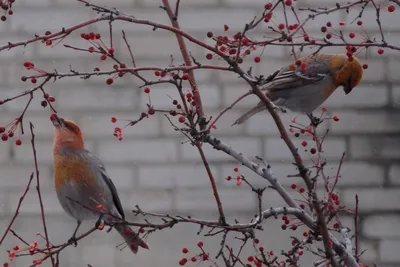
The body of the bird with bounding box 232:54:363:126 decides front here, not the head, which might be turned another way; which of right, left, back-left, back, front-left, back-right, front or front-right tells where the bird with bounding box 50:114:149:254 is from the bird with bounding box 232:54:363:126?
back

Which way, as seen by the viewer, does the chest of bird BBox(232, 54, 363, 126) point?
to the viewer's right
